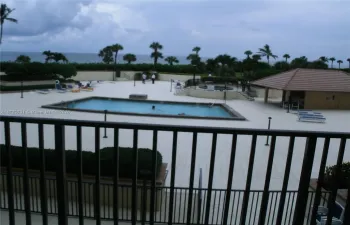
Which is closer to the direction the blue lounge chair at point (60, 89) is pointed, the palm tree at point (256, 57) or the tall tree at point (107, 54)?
the palm tree

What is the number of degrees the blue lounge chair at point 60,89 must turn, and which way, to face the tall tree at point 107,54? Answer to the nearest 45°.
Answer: approximately 135° to its left

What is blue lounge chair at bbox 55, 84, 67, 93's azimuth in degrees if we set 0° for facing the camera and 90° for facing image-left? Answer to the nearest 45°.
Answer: approximately 315°

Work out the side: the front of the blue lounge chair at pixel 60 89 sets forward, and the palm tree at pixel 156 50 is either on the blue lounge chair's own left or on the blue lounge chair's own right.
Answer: on the blue lounge chair's own left

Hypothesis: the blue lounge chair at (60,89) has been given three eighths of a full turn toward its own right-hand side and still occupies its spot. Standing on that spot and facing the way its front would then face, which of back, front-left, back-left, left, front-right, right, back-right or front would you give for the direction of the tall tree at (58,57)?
right

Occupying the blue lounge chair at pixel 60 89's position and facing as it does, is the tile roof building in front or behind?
in front

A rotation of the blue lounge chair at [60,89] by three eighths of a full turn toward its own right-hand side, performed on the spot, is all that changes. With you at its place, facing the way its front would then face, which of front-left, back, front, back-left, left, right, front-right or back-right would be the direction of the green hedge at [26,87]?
front

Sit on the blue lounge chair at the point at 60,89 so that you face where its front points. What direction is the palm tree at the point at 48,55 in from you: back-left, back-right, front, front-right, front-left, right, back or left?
back-left
